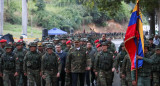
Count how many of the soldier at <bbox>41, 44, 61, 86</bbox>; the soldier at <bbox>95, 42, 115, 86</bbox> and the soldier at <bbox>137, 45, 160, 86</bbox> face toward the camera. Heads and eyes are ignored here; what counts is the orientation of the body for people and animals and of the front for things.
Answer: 3

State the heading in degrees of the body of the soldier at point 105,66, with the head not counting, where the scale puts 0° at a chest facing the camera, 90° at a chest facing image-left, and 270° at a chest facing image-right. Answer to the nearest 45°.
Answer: approximately 0°

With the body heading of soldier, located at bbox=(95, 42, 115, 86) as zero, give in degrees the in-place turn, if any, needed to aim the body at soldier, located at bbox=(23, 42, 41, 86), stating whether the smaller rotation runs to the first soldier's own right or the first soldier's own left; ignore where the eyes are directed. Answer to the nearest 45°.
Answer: approximately 90° to the first soldier's own right

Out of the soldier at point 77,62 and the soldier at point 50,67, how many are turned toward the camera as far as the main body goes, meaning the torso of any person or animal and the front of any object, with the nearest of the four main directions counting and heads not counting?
2

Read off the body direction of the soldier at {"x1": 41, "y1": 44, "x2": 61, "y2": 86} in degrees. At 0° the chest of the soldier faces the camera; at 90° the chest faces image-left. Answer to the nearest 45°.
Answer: approximately 0°

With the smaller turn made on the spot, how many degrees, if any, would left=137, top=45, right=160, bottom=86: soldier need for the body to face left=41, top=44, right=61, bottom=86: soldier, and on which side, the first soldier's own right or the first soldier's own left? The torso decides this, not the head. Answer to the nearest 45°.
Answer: approximately 90° to the first soldier's own right

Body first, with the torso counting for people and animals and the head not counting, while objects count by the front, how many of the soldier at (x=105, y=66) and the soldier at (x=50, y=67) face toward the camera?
2

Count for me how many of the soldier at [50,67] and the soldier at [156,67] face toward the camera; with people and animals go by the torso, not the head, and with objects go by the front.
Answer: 2

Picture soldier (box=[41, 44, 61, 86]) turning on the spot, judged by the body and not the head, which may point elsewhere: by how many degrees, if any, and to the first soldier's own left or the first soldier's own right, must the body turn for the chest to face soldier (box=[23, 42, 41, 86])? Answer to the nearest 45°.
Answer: approximately 135° to the first soldier's own right

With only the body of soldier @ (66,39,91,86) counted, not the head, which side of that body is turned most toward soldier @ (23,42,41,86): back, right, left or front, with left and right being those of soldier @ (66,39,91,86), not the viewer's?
right
